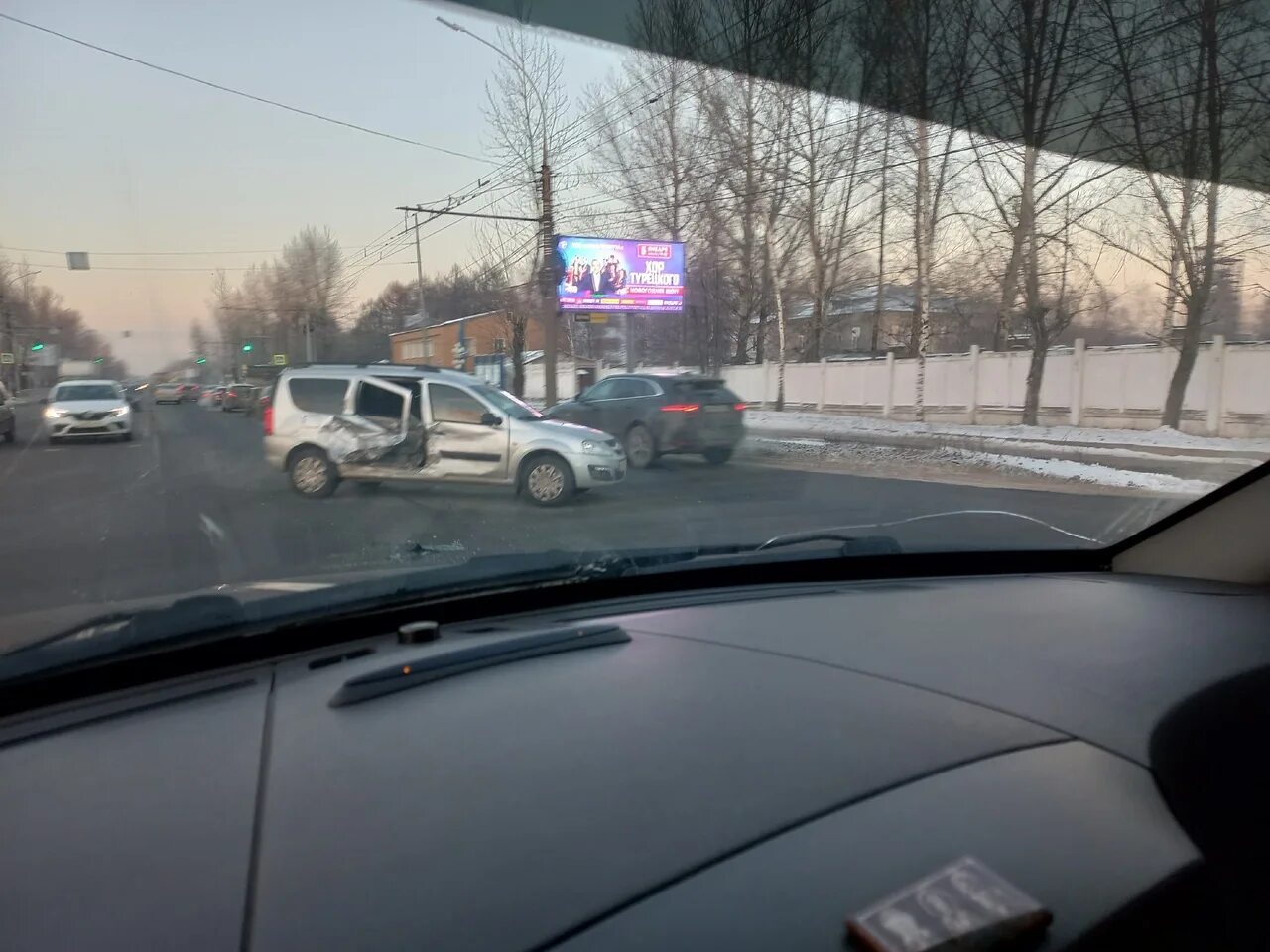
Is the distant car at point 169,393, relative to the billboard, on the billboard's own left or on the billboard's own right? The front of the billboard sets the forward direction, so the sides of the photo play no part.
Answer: on the billboard's own right

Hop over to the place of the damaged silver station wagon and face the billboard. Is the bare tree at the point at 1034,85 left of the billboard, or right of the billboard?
right

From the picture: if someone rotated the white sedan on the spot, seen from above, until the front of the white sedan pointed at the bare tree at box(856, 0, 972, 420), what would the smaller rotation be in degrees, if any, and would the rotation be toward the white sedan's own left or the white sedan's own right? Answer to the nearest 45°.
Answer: approximately 45° to the white sedan's own left

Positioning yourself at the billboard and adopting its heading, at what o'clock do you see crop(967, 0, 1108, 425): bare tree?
The bare tree is roughly at 10 o'clock from the billboard.

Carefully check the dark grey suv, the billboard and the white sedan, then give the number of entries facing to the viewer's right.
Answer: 0

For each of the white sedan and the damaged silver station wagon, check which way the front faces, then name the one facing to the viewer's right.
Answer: the damaged silver station wagon

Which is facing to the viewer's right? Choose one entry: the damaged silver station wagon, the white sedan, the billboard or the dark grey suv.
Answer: the damaged silver station wagon

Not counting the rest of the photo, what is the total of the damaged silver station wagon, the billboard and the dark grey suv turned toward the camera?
1

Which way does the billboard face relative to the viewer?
toward the camera

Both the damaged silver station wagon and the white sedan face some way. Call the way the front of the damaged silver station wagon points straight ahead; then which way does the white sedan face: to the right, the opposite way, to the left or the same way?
to the right

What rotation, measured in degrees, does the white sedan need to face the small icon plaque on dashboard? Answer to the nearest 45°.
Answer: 0° — it already faces it

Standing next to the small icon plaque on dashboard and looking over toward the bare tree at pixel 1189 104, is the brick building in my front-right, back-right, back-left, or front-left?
front-left

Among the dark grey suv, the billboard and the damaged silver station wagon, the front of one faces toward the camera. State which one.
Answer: the billboard

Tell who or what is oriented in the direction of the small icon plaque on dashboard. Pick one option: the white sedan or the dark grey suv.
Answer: the white sedan

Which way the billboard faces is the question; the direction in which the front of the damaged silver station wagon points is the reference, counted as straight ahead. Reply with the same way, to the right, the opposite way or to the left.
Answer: to the right

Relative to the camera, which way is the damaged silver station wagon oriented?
to the viewer's right
